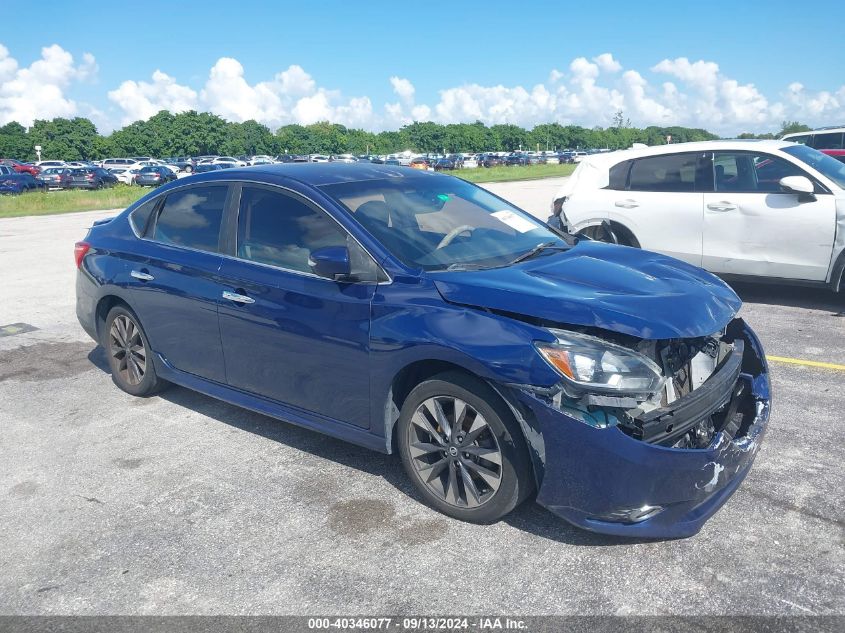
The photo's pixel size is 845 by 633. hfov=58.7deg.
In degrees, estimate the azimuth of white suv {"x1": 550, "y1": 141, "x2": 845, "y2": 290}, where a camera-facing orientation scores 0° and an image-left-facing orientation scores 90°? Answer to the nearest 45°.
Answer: approximately 270°

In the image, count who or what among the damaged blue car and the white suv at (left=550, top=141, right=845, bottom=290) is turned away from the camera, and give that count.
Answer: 0

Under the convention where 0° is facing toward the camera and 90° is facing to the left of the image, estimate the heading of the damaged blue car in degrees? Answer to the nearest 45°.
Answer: approximately 315°

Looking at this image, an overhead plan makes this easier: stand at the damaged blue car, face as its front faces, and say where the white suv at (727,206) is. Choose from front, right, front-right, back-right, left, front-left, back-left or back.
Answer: left

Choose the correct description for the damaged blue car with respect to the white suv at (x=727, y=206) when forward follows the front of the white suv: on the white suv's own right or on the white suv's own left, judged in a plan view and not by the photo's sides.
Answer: on the white suv's own right

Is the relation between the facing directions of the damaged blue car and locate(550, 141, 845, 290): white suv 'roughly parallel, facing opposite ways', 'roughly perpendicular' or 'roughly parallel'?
roughly parallel
